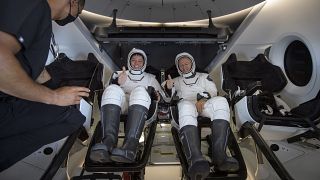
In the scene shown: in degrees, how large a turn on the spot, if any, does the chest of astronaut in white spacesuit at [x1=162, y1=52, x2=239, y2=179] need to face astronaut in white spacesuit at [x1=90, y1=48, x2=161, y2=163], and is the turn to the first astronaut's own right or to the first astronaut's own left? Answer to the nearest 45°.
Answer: approximately 90° to the first astronaut's own right

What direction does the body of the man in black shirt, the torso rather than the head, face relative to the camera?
to the viewer's right

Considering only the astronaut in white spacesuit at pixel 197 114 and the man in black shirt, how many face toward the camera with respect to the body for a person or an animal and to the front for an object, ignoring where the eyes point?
1

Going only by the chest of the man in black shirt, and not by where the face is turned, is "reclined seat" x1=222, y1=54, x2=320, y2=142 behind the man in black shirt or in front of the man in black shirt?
in front

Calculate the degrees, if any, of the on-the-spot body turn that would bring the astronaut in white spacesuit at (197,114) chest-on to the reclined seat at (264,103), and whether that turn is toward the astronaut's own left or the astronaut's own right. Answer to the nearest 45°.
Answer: approximately 135° to the astronaut's own left

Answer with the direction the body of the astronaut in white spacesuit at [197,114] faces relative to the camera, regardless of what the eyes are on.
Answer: toward the camera

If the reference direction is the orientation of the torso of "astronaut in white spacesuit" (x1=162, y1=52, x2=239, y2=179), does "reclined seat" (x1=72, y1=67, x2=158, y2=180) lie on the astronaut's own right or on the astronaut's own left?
on the astronaut's own right
